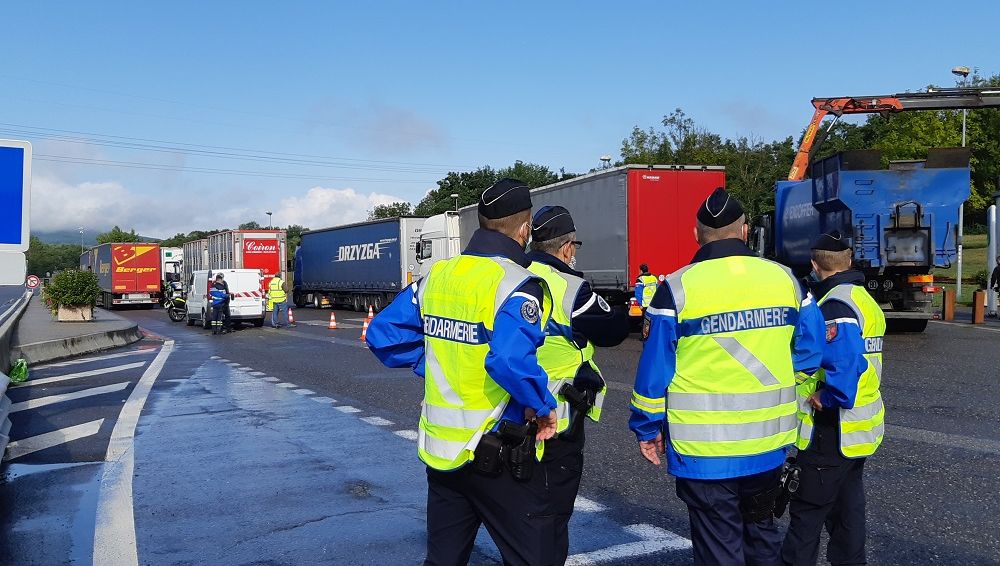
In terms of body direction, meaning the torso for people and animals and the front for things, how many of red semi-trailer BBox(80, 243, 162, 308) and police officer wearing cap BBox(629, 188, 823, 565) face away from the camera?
2

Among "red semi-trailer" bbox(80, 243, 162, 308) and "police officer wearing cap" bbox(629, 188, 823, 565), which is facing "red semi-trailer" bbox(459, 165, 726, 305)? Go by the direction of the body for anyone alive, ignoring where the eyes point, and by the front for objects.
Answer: the police officer wearing cap

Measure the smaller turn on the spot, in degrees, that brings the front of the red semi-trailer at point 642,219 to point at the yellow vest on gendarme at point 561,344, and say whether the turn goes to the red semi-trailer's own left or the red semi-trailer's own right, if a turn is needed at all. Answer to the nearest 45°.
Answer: approximately 135° to the red semi-trailer's own left

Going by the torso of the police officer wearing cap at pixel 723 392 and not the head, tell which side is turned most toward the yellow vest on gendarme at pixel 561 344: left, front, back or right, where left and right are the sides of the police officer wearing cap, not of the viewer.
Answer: left

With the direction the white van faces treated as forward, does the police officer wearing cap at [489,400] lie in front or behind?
behind

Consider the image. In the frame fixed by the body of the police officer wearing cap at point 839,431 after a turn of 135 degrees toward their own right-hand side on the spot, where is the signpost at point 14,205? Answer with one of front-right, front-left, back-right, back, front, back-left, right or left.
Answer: back

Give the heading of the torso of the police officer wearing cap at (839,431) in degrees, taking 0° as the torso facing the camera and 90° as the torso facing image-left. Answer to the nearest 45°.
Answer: approximately 135°

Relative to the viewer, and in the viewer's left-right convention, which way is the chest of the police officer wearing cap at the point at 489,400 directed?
facing away from the viewer and to the right of the viewer

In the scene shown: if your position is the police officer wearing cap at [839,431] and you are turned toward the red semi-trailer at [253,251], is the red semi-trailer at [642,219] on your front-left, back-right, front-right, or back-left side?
front-right

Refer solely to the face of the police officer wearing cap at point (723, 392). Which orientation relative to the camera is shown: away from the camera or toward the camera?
away from the camera

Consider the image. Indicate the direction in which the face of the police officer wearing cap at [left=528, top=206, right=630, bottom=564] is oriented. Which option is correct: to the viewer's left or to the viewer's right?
to the viewer's right

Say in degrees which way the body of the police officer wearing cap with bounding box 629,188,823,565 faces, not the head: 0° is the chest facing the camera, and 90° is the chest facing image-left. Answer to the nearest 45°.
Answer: approximately 180°

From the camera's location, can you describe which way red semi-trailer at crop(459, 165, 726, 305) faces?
facing away from the viewer and to the left of the viewer

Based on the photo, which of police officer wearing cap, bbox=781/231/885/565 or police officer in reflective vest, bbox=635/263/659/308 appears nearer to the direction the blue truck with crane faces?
the police officer in reflective vest

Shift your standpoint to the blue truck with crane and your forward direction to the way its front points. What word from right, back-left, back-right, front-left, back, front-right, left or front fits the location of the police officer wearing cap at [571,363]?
back-left

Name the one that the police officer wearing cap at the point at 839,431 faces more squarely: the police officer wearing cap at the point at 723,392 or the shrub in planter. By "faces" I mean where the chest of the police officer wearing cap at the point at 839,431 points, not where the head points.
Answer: the shrub in planter
